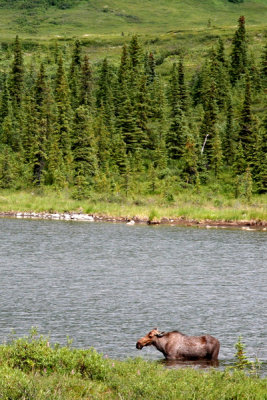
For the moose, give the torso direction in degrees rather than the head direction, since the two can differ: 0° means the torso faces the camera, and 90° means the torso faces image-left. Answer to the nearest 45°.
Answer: approximately 90°
